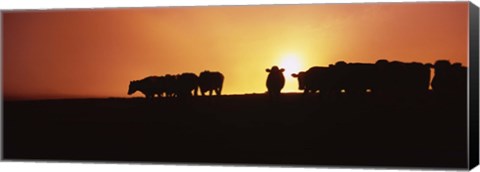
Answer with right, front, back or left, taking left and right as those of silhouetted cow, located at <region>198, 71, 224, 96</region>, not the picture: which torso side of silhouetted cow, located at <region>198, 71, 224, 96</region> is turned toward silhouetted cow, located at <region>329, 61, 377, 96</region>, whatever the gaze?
back

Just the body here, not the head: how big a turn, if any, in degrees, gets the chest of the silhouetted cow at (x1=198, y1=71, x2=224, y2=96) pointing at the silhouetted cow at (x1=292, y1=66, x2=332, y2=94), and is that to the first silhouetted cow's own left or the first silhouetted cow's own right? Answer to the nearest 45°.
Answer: approximately 180°

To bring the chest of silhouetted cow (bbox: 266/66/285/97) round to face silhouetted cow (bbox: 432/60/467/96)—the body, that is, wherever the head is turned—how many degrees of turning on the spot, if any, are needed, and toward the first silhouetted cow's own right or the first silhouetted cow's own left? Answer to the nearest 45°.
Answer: approximately 90° to the first silhouetted cow's own left

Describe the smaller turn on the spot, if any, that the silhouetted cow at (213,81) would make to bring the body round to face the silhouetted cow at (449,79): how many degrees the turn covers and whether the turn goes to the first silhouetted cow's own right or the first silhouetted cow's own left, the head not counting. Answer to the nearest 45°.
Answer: approximately 180°

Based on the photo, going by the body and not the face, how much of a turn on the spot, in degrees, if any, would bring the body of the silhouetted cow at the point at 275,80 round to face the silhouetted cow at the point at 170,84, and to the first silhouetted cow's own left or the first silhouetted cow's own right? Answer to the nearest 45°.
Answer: approximately 90° to the first silhouetted cow's own right

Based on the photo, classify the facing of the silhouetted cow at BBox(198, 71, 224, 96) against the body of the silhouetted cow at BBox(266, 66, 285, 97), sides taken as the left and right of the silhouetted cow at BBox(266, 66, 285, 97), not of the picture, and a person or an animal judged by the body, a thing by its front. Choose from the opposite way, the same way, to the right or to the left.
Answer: to the right

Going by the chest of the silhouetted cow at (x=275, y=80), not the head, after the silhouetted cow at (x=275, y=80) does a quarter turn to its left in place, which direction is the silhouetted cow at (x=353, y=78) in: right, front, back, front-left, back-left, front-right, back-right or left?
front

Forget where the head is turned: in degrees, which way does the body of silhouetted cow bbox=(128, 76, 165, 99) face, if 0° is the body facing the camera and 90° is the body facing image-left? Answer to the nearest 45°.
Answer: approximately 90°

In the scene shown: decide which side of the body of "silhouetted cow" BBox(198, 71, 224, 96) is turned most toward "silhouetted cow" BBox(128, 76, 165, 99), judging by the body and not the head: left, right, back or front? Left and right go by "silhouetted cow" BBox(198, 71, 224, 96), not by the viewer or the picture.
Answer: front

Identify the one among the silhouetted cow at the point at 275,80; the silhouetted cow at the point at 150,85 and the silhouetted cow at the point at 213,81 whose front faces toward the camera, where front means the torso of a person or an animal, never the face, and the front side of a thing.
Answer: the silhouetted cow at the point at 275,80

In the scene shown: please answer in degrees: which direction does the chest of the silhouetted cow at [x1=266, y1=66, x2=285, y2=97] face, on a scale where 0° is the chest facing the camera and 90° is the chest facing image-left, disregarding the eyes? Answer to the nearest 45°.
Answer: approximately 0°

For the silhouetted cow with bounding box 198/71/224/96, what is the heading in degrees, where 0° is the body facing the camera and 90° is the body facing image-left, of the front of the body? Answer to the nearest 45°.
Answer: approximately 90°

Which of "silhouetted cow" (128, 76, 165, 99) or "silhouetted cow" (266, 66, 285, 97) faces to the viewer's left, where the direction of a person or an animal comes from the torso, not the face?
"silhouetted cow" (128, 76, 165, 99)
